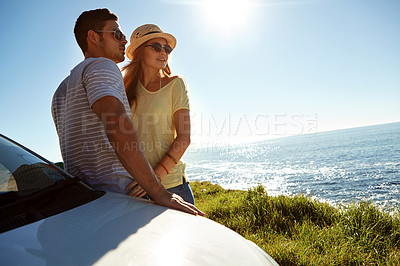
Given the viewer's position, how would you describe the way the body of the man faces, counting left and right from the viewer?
facing away from the viewer and to the right of the viewer

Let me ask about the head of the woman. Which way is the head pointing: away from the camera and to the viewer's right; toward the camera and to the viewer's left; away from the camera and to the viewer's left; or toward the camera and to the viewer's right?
toward the camera and to the viewer's right

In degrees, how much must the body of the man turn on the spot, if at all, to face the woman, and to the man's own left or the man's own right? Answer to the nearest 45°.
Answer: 0° — they already face them

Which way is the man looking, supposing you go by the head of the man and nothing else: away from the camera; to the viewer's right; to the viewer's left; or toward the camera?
to the viewer's right

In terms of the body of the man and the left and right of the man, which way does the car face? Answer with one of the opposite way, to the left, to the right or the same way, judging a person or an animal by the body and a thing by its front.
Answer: to the right
